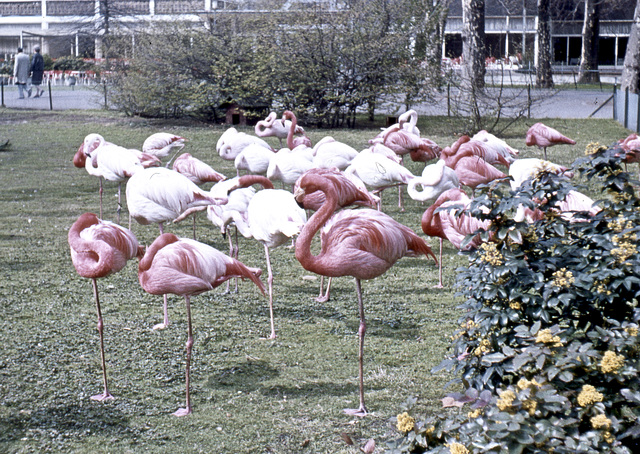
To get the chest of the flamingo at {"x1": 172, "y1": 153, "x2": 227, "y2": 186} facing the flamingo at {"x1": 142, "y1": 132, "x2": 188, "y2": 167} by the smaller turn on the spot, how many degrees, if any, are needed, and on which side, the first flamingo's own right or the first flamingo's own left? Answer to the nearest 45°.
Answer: approximately 90° to the first flamingo's own right

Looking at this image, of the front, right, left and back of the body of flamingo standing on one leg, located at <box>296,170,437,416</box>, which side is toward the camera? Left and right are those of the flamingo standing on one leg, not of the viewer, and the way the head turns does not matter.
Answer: left

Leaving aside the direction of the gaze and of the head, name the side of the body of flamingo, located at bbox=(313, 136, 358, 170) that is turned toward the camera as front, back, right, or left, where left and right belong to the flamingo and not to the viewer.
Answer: left

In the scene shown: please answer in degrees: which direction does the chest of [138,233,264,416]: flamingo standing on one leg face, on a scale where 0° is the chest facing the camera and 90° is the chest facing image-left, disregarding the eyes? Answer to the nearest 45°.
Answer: approximately 90°

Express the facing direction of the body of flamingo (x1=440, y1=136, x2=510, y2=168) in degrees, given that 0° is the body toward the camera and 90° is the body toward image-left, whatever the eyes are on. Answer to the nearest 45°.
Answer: approximately 90°

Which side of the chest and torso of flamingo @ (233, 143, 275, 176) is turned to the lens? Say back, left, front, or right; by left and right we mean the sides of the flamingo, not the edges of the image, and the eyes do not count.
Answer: left

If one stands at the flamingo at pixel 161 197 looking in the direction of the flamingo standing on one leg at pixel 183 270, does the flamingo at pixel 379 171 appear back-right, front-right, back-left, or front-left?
back-left

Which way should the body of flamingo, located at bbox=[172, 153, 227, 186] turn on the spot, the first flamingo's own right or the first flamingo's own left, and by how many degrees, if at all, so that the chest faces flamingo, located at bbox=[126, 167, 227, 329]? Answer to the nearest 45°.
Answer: approximately 90° to the first flamingo's own left

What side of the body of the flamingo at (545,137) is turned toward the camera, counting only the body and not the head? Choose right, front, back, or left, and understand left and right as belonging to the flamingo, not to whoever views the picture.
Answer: left

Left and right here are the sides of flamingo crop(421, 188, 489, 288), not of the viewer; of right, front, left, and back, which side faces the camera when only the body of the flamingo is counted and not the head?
left
